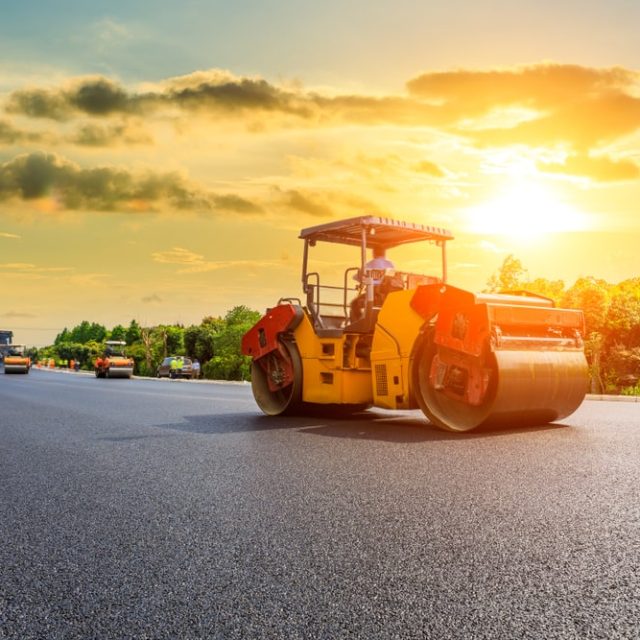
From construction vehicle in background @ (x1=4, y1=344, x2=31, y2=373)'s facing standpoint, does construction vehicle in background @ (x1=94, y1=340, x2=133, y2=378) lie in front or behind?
in front

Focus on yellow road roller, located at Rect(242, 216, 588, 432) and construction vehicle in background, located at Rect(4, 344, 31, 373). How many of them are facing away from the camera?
0

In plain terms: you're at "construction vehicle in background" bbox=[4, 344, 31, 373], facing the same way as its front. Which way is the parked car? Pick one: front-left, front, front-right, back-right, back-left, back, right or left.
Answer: front-left

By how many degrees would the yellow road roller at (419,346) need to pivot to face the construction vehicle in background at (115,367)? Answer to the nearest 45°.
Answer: approximately 180°

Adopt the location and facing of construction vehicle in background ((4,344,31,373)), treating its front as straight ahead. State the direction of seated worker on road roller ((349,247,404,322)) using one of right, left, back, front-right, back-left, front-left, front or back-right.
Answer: front

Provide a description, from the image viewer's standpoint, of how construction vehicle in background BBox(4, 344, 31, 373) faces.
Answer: facing the viewer

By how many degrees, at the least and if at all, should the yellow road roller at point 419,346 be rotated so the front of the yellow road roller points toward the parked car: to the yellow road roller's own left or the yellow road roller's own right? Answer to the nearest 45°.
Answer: approximately 135° to the yellow road roller's own left

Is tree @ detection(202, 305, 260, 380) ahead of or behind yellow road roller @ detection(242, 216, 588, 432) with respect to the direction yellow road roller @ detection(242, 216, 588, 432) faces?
behind

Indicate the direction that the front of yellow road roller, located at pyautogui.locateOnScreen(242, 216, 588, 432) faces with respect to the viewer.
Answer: facing the viewer and to the right of the viewer

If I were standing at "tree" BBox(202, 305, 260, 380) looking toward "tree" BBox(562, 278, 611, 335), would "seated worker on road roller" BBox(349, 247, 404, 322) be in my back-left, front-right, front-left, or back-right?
front-right
